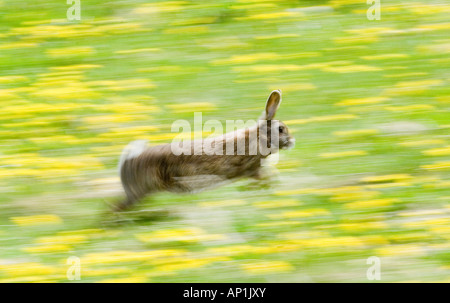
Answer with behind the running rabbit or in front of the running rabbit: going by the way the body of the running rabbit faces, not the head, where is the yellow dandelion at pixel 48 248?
behind

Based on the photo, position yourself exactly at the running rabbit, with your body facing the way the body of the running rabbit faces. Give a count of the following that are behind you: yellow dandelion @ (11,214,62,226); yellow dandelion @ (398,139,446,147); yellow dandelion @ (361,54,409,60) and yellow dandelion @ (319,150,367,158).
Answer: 1

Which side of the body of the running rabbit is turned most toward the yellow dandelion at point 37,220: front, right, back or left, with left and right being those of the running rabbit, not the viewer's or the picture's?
back

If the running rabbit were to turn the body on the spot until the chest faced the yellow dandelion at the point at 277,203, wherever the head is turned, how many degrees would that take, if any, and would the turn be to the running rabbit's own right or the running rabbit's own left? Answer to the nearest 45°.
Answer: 0° — it already faces it

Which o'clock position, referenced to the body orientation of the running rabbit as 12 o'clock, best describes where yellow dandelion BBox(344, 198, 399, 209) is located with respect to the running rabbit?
The yellow dandelion is roughly at 12 o'clock from the running rabbit.

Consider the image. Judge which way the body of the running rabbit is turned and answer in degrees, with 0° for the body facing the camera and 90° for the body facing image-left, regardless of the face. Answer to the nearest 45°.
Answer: approximately 270°

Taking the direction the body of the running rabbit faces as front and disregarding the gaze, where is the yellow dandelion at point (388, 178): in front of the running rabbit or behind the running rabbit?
in front

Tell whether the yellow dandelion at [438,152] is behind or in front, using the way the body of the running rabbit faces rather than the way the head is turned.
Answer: in front
